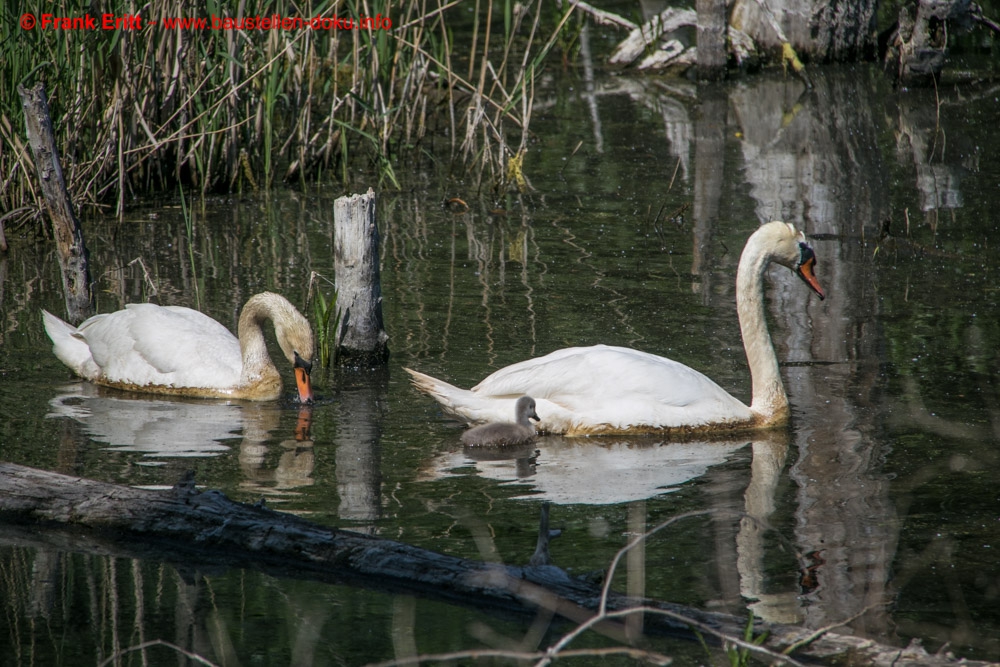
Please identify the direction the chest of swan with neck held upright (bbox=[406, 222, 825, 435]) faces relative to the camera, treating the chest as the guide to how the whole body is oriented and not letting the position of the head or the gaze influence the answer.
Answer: to the viewer's right

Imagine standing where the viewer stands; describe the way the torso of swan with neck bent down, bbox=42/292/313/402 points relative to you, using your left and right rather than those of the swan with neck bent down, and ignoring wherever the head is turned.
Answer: facing to the right of the viewer

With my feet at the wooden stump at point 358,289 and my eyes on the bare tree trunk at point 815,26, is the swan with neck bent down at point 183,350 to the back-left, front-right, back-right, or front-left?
back-left

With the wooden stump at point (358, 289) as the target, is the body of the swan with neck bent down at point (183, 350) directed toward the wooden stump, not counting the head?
yes

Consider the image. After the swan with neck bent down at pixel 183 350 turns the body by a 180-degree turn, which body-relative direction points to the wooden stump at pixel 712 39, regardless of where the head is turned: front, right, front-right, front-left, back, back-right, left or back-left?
back-right

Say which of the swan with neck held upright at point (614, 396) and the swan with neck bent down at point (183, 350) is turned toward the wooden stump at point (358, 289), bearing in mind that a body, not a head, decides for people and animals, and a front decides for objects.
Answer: the swan with neck bent down at point (183, 350)

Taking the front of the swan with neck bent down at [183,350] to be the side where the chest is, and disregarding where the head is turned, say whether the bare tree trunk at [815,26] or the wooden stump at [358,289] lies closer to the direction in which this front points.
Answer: the wooden stump

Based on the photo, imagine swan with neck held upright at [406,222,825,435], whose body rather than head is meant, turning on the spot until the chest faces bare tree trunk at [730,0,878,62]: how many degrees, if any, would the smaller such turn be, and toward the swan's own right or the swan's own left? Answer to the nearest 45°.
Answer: approximately 90° to the swan's own left

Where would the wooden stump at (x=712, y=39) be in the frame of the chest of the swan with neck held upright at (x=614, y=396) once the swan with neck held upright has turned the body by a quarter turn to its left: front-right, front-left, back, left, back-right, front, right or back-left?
front

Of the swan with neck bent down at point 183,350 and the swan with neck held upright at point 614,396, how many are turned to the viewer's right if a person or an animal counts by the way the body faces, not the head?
2

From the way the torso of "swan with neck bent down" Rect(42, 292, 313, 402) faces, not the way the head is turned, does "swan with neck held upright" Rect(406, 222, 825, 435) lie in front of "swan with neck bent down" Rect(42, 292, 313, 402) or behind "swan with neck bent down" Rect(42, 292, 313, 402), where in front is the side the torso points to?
in front
